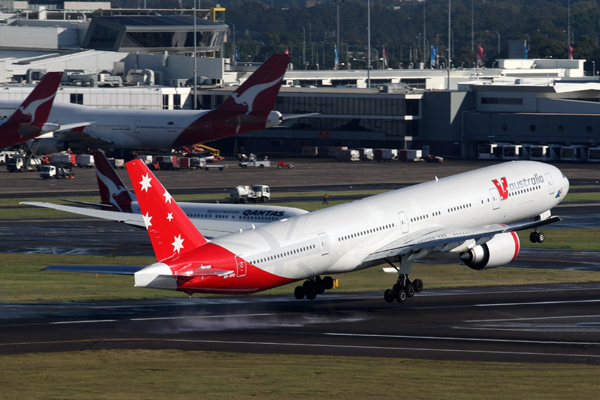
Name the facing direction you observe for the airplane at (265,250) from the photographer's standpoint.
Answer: facing away from the viewer and to the right of the viewer
